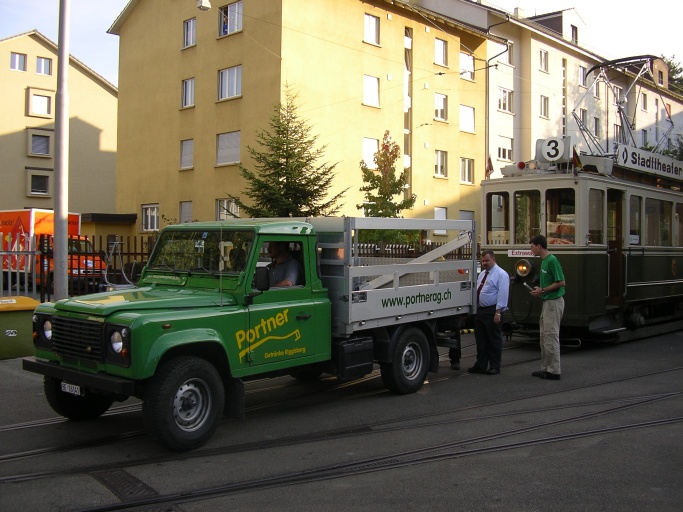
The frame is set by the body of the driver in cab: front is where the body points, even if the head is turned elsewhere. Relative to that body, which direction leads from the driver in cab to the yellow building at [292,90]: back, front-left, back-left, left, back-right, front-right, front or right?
back-right

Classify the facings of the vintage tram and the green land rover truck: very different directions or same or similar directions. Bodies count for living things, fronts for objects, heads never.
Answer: same or similar directions

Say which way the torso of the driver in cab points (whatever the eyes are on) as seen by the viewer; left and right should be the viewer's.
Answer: facing the viewer and to the left of the viewer

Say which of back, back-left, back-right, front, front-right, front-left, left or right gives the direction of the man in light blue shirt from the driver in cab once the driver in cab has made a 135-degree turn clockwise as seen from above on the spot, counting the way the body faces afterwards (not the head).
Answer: front-right

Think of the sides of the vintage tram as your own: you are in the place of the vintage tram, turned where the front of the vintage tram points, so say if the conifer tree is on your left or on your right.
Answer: on your right

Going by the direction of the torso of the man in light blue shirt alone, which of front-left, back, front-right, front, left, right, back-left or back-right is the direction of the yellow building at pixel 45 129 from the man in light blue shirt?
right

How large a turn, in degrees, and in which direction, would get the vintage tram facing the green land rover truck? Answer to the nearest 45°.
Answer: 0° — it already faces it

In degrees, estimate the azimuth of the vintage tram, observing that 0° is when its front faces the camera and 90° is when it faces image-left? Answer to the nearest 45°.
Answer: approximately 45°

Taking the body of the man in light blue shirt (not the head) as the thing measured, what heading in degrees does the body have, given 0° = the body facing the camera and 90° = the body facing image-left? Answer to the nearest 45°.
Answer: approximately 45°

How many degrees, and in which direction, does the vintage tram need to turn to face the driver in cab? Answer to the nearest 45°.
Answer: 0° — it already faces them

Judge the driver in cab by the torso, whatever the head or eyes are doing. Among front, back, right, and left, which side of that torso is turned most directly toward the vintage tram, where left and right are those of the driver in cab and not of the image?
back

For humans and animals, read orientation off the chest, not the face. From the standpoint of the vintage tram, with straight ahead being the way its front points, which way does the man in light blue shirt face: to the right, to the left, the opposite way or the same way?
the same way

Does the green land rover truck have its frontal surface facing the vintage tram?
no

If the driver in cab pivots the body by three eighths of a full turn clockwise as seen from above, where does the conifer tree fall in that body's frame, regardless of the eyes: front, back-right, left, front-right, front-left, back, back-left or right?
front

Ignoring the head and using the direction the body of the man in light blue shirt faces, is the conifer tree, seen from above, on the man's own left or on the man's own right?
on the man's own right

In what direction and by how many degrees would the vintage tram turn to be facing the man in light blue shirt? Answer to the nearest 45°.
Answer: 0° — it already faces them
